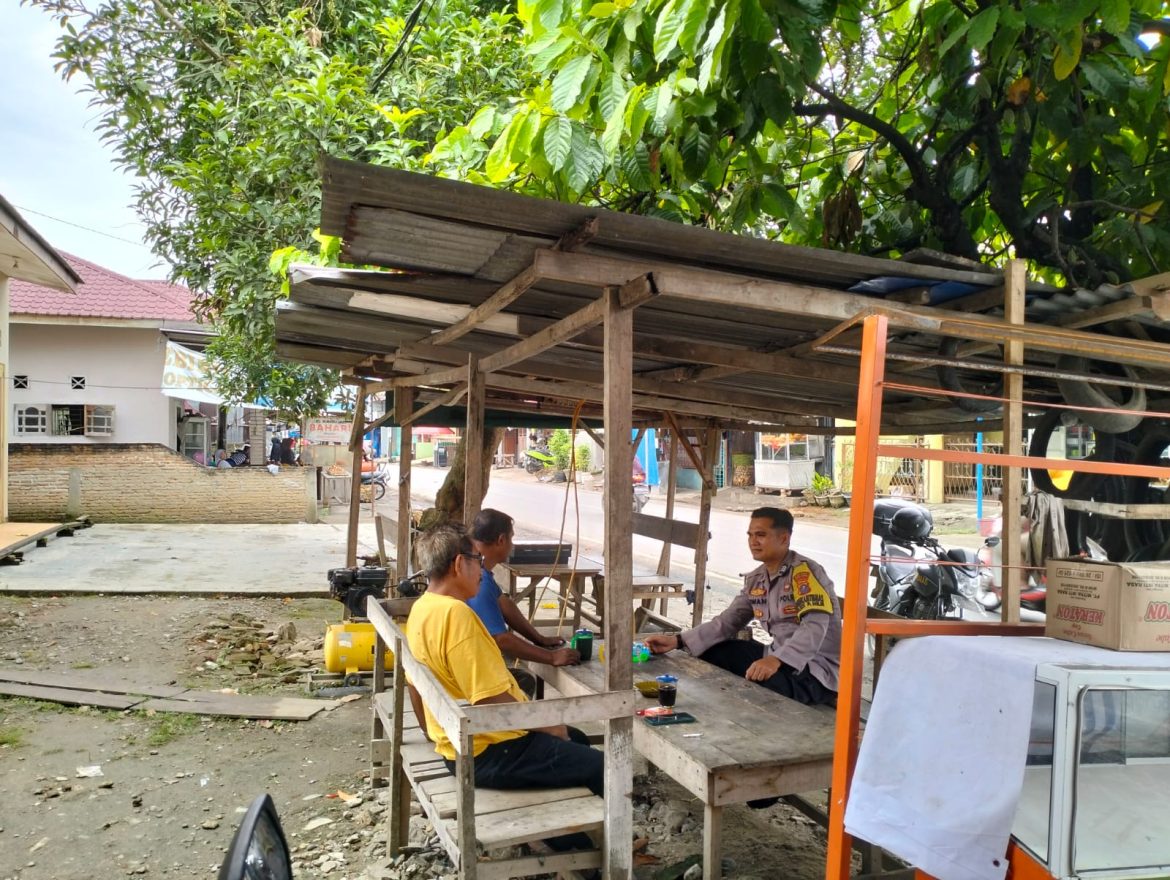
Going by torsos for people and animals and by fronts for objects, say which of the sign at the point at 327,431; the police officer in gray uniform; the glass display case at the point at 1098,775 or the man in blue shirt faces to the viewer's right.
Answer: the man in blue shirt

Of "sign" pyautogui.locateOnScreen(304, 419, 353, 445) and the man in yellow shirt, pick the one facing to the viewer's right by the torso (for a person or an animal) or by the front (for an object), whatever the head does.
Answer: the man in yellow shirt

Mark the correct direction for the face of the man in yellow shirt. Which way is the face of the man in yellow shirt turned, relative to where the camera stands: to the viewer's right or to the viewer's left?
to the viewer's right

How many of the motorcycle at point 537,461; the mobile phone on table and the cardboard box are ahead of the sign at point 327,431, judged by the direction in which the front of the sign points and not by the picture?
2

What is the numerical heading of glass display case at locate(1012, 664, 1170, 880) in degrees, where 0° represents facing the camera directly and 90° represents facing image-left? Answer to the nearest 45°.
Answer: approximately 0°

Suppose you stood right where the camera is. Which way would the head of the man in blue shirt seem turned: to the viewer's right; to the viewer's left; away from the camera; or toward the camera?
to the viewer's right

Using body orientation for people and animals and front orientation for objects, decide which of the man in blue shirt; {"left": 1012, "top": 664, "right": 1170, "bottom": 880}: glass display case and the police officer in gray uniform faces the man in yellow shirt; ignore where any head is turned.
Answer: the police officer in gray uniform

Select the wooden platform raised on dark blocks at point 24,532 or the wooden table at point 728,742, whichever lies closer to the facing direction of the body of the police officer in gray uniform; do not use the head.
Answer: the wooden table

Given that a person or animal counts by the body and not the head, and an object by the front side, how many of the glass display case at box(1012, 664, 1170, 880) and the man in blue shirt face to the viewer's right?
1

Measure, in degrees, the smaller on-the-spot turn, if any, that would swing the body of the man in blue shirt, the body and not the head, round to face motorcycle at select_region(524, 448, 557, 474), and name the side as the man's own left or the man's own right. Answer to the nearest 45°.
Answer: approximately 90° to the man's own left

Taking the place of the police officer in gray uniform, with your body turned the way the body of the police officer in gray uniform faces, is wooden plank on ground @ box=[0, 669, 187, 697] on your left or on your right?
on your right
